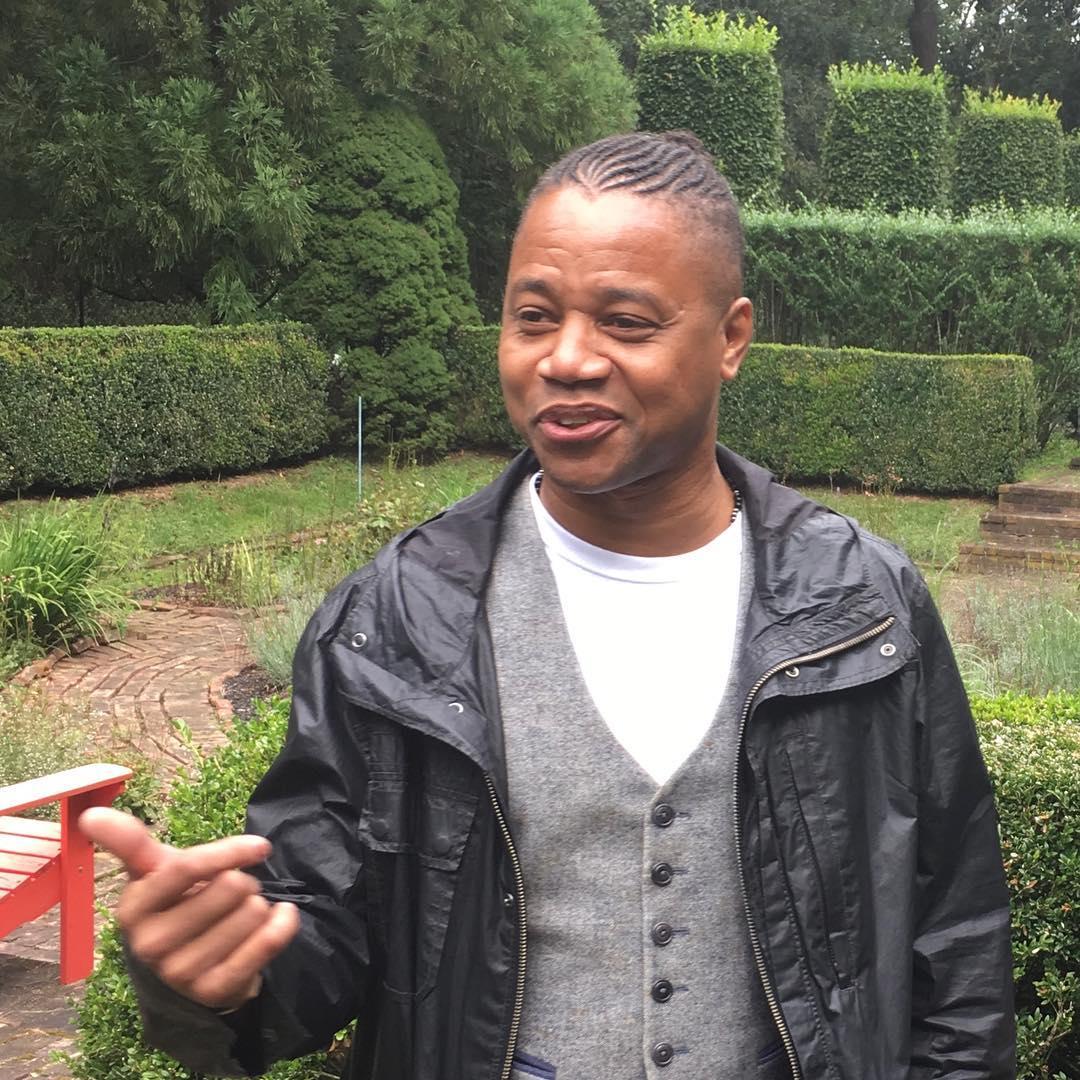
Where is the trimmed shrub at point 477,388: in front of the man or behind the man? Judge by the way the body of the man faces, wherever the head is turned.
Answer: behind

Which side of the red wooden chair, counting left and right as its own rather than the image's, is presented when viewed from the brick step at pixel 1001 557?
front

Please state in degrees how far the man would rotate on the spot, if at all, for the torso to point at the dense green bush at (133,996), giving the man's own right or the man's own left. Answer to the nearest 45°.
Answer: approximately 135° to the man's own right

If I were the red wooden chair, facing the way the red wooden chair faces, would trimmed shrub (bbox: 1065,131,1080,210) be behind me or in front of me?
in front

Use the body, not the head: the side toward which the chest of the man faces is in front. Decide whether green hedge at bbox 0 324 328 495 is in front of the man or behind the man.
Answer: behind

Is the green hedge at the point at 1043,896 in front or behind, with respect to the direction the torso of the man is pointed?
behind

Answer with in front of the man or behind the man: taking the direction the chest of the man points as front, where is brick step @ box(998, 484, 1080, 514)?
behind

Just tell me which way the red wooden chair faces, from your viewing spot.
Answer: facing away from the viewer and to the right of the viewer

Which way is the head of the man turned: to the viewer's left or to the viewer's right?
to the viewer's left

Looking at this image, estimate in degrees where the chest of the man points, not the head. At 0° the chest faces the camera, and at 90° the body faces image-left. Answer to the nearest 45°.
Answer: approximately 0°

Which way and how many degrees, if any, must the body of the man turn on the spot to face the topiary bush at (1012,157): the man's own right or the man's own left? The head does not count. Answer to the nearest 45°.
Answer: approximately 180°

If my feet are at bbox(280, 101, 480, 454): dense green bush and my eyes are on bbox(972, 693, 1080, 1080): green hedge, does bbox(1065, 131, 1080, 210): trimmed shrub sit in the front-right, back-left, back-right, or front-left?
back-left
